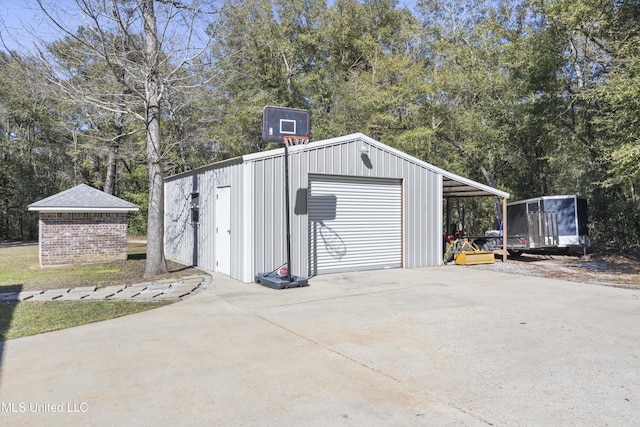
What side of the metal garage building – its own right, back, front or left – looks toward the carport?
left

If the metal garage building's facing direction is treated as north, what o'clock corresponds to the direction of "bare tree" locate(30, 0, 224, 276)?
The bare tree is roughly at 4 o'clock from the metal garage building.

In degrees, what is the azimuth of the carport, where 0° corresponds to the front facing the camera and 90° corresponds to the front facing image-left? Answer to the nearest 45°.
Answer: approximately 315°

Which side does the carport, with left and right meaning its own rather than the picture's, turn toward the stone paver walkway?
right

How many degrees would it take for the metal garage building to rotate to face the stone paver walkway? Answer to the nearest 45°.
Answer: approximately 90° to its right

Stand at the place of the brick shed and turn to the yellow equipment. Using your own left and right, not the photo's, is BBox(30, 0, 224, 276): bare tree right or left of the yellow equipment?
right

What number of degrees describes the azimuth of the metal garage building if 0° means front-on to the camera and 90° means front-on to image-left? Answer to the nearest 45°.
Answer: approximately 315°

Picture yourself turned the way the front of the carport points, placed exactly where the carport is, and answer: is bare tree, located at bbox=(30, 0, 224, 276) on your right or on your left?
on your right

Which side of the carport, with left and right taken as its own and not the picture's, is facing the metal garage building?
right
